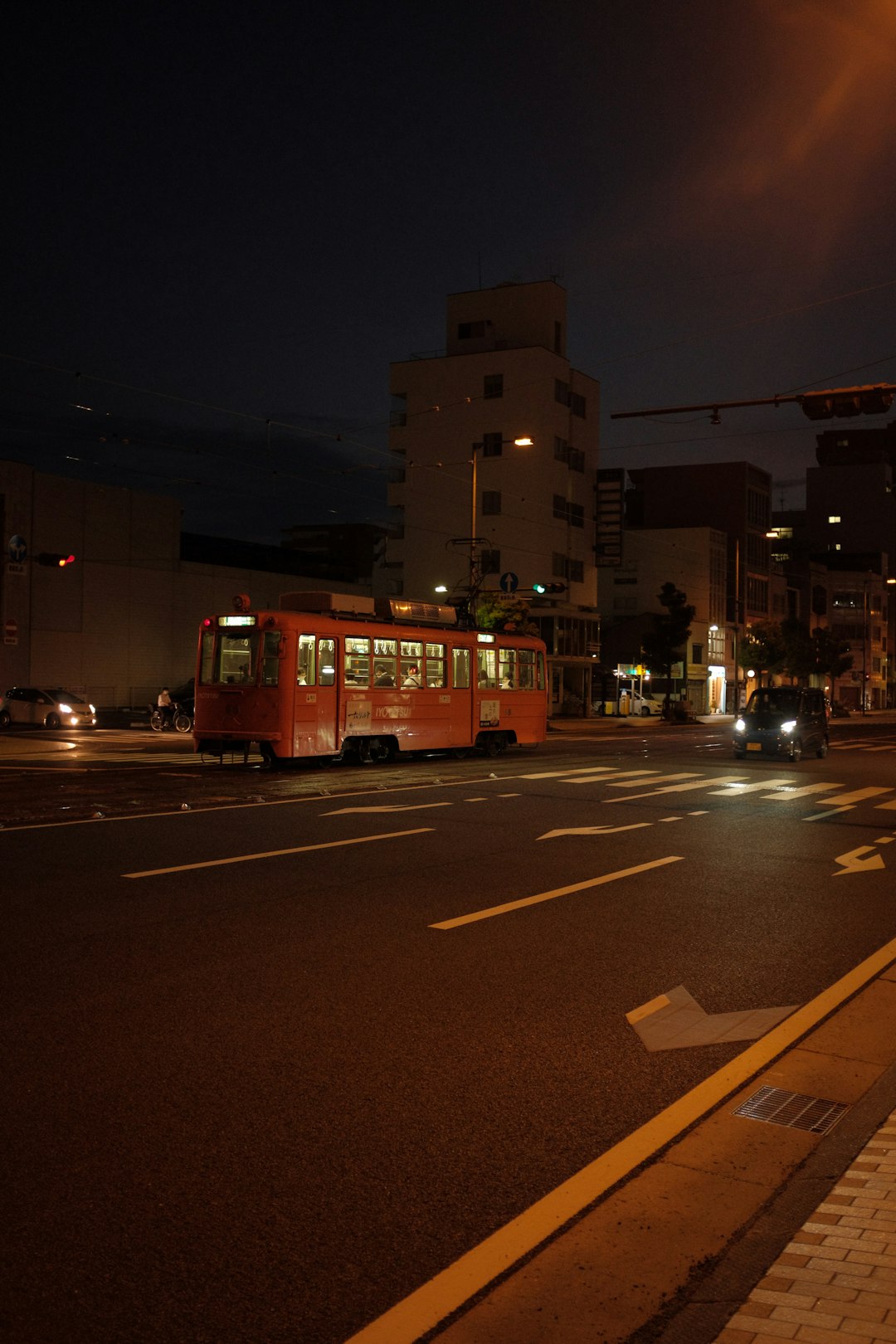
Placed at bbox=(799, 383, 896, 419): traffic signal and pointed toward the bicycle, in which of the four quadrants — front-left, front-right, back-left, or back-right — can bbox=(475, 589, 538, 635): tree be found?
front-right

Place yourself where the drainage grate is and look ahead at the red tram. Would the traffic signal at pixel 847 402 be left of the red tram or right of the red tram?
right

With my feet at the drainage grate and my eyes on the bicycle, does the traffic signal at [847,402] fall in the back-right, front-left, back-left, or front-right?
front-right
